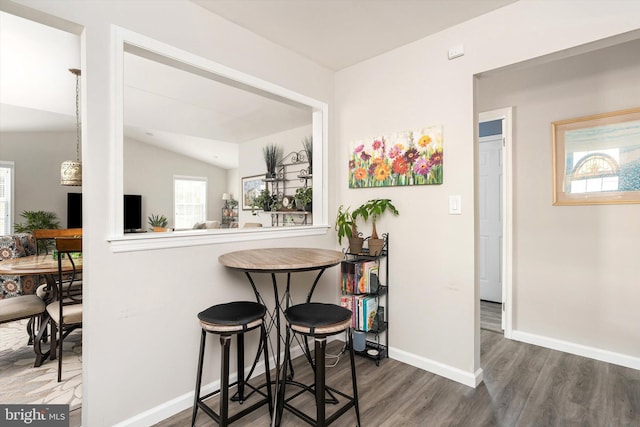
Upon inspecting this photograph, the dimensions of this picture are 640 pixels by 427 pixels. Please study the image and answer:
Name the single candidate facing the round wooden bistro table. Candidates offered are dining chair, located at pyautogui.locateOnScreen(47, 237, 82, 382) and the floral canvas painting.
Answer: the floral canvas painting

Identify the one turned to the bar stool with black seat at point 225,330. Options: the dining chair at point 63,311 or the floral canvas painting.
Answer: the floral canvas painting

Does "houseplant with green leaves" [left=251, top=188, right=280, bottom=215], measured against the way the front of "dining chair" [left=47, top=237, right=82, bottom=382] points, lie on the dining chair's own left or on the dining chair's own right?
on the dining chair's own right

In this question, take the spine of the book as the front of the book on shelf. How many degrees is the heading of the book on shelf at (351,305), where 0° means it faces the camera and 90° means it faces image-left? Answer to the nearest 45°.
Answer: approximately 45°

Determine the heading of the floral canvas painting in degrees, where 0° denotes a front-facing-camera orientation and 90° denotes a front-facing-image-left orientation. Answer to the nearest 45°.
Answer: approximately 45°
